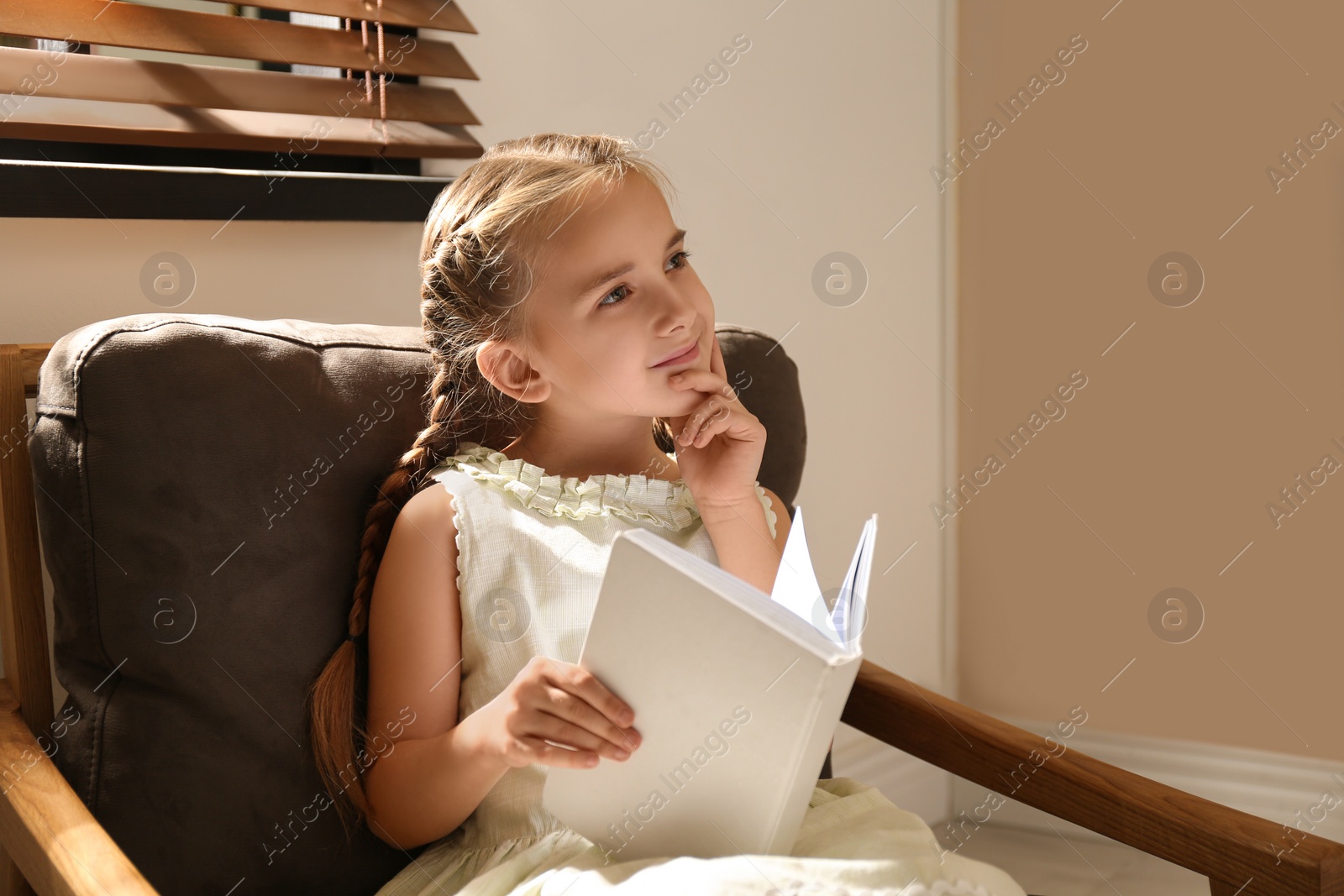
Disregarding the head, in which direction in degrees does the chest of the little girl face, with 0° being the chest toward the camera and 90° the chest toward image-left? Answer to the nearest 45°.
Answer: approximately 315°

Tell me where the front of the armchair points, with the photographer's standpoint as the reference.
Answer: facing the viewer and to the right of the viewer
